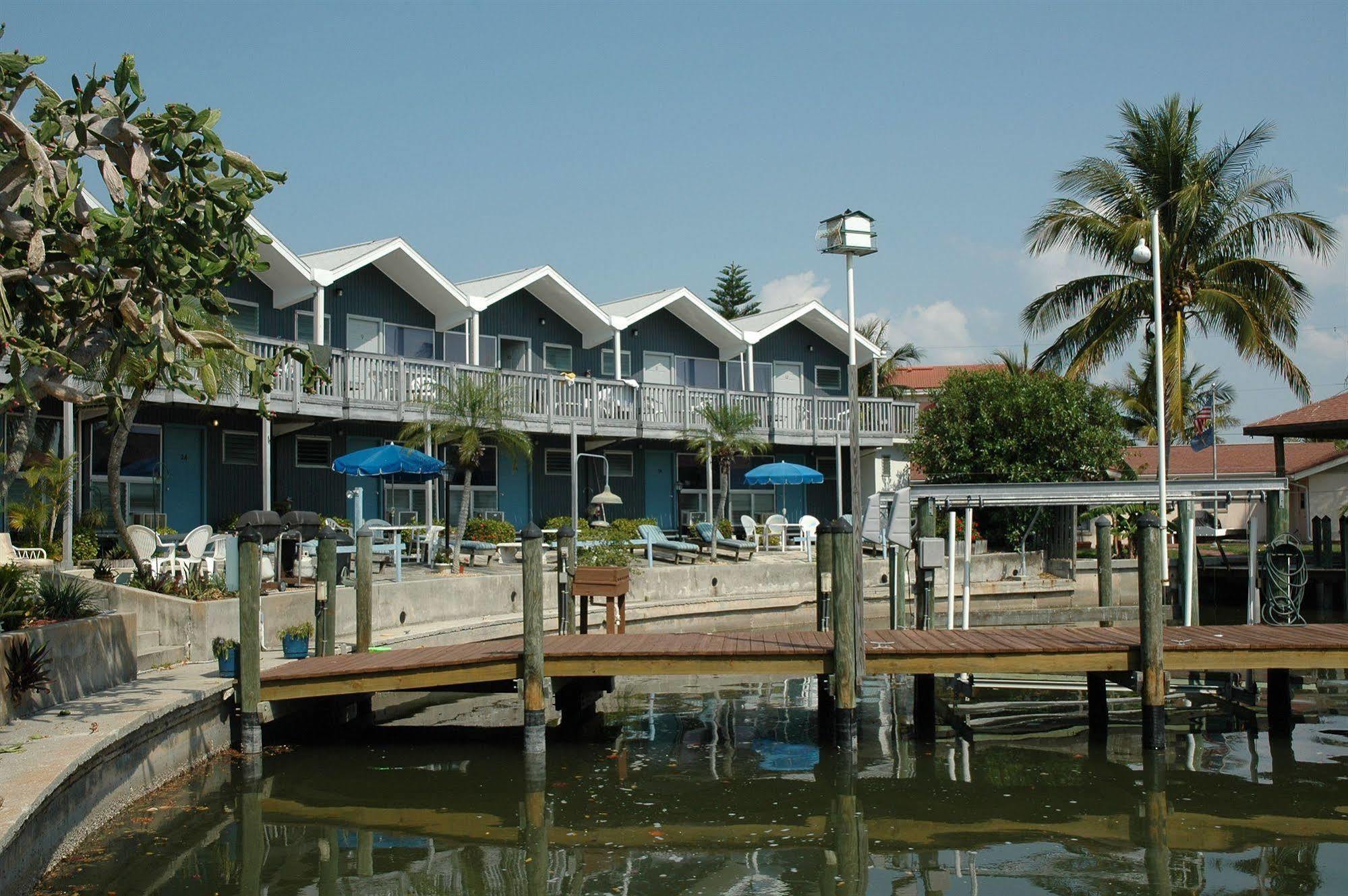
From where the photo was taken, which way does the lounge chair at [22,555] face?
to the viewer's right

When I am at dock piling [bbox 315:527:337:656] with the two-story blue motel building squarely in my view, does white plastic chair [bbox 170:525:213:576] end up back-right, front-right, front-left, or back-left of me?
front-left

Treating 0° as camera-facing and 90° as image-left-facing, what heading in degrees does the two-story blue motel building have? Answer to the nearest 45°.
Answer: approximately 315°

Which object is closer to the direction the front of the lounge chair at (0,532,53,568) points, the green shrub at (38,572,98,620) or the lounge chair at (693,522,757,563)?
the lounge chair

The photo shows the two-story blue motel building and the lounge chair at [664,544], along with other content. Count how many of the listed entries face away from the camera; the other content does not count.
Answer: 0

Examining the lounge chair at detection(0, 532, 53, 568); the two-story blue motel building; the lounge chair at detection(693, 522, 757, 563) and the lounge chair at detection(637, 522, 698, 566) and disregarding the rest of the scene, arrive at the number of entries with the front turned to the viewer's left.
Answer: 0

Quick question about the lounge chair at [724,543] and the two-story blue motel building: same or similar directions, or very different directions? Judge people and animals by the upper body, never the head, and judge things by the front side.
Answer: same or similar directions

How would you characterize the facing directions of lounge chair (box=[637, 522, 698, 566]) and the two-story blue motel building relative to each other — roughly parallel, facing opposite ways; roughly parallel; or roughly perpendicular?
roughly parallel

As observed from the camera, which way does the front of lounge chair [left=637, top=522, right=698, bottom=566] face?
facing the viewer and to the right of the viewer

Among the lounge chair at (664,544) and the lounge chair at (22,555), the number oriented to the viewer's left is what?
0

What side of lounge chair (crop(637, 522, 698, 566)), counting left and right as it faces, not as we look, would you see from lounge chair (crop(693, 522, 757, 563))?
left

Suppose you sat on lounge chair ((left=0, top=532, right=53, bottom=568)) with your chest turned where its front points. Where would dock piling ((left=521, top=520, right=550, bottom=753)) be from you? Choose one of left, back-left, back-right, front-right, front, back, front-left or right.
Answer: front-right

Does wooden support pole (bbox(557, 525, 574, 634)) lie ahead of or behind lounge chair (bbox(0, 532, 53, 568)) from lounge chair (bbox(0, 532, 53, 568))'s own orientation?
ahead
